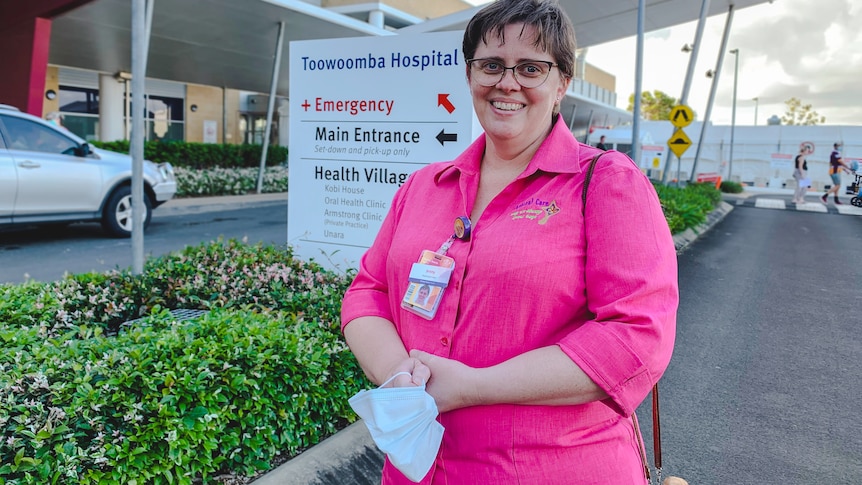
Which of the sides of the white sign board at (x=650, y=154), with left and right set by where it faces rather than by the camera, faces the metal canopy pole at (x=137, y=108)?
front

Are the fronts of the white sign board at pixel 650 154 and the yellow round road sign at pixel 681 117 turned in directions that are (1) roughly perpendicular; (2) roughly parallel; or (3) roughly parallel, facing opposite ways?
roughly parallel

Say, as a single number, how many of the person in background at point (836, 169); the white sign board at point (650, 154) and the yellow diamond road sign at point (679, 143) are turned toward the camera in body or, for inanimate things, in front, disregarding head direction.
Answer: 2

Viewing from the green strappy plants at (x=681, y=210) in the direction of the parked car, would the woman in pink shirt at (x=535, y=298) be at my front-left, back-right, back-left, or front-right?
front-left

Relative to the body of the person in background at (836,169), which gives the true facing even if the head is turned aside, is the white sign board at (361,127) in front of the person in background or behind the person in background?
behind

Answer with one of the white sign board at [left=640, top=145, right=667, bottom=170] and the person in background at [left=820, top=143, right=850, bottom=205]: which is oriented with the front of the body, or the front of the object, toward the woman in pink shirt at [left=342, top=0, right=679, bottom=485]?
the white sign board

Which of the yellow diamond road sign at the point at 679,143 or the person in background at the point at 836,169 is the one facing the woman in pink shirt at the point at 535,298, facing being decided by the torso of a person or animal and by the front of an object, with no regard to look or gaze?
the yellow diamond road sign

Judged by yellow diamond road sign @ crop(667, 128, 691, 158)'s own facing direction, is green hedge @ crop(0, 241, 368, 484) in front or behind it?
in front

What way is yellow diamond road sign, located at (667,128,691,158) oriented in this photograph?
toward the camera

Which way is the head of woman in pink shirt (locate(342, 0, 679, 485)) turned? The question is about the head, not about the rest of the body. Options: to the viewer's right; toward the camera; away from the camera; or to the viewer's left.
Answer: toward the camera

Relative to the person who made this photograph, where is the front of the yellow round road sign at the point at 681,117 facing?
facing the viewer

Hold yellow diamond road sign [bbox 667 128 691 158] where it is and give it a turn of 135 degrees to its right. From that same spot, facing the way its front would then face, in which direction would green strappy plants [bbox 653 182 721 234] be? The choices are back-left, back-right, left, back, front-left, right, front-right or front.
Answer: back-left

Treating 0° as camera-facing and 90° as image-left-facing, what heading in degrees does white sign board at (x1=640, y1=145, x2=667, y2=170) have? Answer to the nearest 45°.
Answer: approximately 0°

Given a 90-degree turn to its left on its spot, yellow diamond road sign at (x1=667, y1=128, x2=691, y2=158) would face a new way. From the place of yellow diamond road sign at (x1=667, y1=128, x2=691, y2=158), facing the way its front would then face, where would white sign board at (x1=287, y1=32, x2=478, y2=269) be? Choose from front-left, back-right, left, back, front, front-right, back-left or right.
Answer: right

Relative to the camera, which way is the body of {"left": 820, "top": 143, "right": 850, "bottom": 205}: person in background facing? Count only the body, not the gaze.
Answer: to the viewer's right

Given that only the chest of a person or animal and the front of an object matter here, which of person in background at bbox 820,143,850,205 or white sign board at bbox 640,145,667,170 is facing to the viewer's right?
the person in background

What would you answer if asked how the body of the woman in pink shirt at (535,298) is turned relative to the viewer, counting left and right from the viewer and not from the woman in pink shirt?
facing the viewer and to the left of the viewer

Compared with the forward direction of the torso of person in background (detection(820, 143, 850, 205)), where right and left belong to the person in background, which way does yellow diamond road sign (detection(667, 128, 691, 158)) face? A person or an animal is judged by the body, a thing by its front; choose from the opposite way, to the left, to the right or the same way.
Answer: to the right
